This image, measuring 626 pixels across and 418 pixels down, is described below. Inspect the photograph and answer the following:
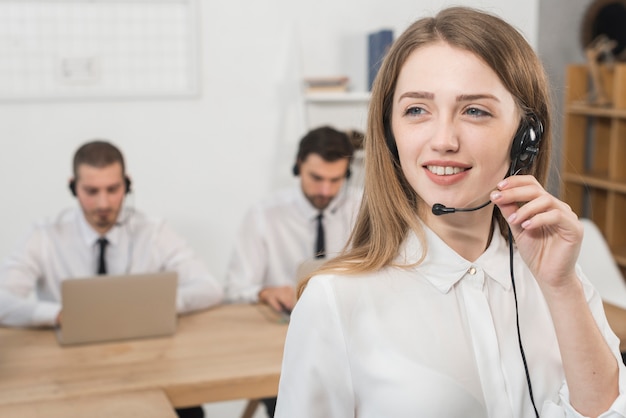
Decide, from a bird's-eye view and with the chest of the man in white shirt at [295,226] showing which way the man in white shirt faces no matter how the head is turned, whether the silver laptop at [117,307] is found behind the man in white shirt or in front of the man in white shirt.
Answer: in front

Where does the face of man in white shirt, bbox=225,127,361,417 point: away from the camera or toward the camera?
toward the camera

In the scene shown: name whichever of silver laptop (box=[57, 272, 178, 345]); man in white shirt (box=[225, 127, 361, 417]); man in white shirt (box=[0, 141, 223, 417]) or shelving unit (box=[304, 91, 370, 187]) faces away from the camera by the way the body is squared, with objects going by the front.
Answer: the silver laptop

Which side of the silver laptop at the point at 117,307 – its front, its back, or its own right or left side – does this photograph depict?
back

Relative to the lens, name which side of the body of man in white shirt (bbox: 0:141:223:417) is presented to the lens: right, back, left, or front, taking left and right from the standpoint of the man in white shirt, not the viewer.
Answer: front

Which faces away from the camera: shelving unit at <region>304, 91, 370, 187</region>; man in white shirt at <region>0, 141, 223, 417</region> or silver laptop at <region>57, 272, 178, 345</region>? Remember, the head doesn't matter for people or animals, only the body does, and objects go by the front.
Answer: the silver laptop

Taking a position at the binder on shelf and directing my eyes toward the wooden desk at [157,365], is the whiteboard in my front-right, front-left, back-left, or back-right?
front-right

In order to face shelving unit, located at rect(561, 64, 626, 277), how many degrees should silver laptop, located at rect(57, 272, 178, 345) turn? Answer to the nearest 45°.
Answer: approximately 45° to its right

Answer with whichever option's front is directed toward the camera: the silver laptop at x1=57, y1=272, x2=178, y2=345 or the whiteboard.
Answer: the whiteboard

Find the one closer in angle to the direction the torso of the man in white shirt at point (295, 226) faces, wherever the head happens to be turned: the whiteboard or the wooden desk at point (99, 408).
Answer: the wooden desk

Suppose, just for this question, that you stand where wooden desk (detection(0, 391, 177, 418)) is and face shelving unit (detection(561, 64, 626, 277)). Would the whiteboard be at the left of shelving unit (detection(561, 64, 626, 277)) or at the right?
left

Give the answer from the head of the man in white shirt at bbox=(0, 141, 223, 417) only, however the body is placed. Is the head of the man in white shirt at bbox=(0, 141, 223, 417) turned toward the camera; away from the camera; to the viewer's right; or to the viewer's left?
toward the camera

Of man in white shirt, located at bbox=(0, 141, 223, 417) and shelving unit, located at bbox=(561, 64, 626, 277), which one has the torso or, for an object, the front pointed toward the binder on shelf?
the shelving unit

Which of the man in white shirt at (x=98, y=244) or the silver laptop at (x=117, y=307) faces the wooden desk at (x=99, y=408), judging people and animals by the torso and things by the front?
the man in white shirt

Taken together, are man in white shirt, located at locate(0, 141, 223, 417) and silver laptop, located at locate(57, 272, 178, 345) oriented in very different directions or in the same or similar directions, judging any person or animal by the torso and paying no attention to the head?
very different directions

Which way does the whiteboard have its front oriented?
toward the camera

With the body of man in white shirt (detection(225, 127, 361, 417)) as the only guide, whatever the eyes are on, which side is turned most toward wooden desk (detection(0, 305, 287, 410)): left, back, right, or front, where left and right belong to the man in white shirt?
front
